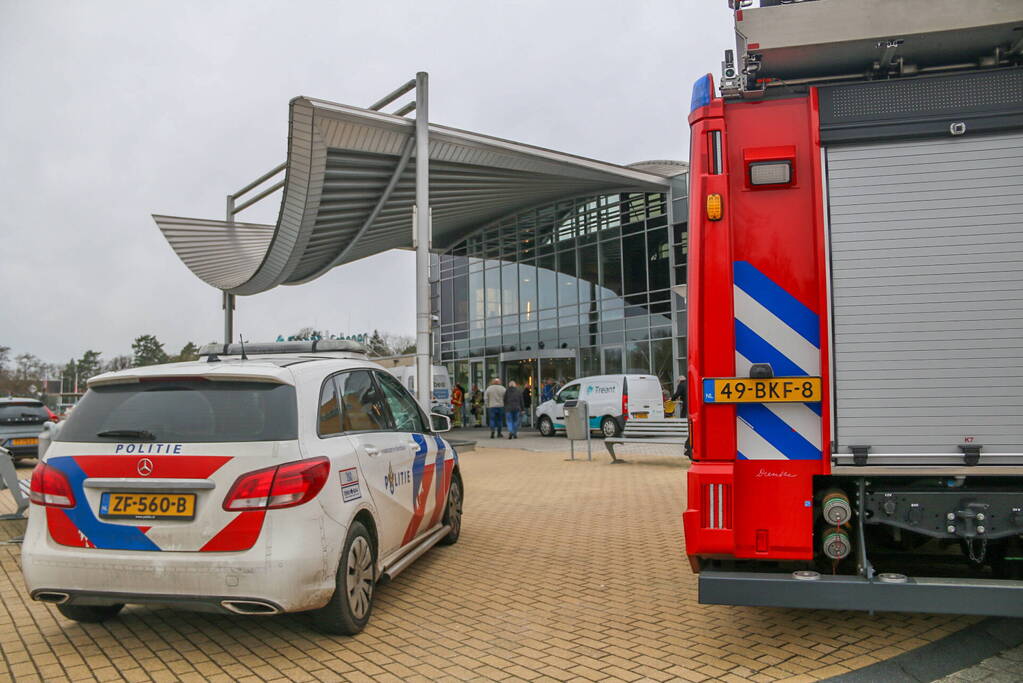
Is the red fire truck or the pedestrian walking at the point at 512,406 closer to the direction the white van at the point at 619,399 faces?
the pedestrian walking

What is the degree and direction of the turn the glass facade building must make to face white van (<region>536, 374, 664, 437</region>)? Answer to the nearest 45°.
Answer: approximately 45° to its left

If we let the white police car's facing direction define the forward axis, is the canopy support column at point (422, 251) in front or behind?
in front

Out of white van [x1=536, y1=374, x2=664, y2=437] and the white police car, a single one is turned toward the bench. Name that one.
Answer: the white police car

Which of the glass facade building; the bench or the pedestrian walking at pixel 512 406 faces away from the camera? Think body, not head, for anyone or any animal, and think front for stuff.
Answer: the pedestrian walking

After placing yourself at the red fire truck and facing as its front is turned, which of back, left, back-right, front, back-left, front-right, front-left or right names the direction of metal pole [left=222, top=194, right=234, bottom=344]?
front-left

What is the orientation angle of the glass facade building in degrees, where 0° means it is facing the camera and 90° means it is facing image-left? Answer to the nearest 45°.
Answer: approximately 45°

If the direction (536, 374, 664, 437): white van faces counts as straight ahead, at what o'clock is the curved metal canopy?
The curved metal canopy is roughly at 11 o'clock from the white van.
